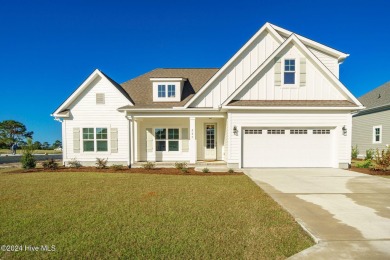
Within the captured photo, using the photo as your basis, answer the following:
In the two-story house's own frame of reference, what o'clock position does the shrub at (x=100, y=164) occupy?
The shrub is roughly at 3 o'clock from the two-story house.

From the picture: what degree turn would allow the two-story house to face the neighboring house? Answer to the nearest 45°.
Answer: approximately 135° to its left

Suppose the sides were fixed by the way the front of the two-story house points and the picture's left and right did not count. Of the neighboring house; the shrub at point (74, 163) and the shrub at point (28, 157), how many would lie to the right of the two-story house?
2

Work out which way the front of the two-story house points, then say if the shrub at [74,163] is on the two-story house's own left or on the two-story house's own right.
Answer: on the two-story house's own right

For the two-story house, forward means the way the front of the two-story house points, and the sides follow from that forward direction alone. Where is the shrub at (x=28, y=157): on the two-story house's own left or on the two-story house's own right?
on the two-story house's own right

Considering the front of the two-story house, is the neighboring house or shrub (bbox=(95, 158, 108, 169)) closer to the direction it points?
the shrub

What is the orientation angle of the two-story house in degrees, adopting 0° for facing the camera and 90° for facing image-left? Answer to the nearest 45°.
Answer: approximately 0°

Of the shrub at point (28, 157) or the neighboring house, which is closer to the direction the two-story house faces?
the shrub
